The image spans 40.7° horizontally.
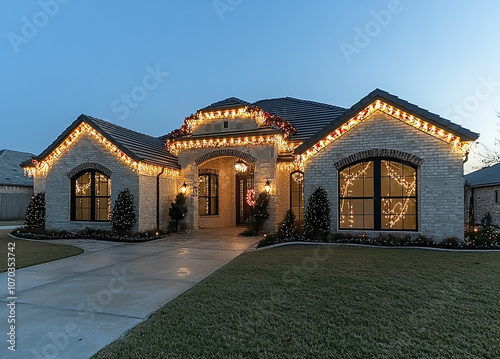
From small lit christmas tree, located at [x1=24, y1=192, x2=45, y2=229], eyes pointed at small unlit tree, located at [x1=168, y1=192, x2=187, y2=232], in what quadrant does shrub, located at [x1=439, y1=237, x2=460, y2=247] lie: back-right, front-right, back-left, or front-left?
front-right

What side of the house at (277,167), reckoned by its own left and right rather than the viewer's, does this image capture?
front

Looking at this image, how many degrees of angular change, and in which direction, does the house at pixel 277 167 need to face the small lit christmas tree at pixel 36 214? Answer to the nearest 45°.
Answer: approximately 90° to its right

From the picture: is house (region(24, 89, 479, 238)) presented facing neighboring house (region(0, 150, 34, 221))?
no

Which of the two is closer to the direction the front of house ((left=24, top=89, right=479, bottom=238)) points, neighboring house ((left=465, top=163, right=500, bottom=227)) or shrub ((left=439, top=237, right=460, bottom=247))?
the shrub

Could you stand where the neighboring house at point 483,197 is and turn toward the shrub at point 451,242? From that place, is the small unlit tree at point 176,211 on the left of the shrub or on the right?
right

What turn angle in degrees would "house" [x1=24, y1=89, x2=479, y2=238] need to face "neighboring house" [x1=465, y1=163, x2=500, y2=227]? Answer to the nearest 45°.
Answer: approximately 135° to its left
